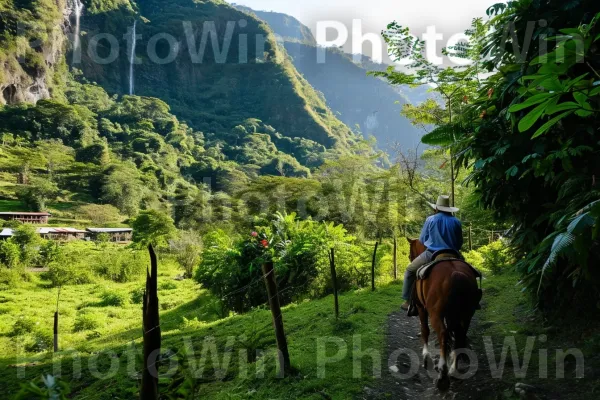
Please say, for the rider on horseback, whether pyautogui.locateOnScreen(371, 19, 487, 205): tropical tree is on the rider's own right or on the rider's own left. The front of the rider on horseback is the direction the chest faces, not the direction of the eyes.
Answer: on the rider's own right

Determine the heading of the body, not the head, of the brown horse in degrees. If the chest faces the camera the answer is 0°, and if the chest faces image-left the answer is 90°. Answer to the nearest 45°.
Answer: approximately 135°

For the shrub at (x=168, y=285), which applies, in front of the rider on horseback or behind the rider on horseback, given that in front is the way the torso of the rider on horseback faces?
in front

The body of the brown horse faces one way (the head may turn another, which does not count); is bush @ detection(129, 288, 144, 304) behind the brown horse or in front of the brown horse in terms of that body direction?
in front

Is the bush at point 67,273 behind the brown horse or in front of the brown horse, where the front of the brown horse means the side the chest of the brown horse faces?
in front

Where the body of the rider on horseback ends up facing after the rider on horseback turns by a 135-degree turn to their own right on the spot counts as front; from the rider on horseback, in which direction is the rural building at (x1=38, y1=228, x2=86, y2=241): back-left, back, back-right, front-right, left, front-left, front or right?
back-left

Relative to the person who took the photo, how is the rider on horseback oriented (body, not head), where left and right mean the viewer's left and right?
facing away from the viewer and to the left of the viewer

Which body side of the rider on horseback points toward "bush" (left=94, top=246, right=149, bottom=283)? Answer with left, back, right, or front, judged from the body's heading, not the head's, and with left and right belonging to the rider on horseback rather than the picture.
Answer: front
